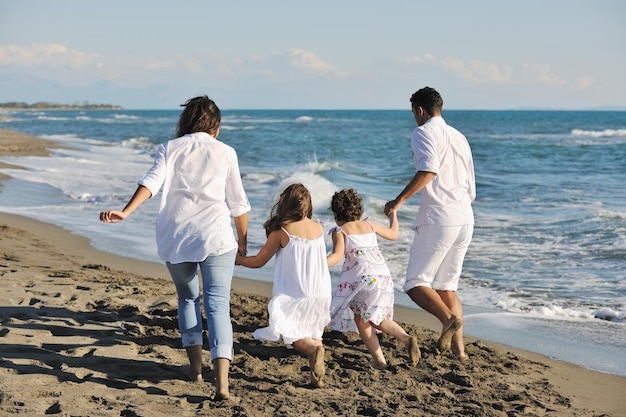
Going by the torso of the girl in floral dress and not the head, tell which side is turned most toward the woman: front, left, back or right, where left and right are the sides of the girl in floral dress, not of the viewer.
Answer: left

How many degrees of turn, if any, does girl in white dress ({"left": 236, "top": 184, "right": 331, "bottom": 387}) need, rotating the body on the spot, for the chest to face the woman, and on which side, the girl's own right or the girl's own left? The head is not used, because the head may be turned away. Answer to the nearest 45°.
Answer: approximately 135° to the girl's own left

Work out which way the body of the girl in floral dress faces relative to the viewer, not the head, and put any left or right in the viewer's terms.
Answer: facing away from the viewer and to the left of the viewer

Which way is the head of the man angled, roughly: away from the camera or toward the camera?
away from the camera

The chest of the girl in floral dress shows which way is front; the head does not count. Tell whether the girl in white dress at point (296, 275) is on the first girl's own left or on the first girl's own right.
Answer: on the first girl's own left

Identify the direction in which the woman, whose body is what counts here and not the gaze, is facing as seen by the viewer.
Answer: away from the camera

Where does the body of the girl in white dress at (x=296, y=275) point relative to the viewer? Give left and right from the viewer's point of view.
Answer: facing away from the viewer

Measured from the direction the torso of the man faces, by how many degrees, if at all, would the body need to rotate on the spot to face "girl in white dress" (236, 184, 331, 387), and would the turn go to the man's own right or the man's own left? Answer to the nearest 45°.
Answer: approximately 90° to the man's own left

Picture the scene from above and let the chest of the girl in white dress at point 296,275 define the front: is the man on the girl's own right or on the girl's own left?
on the girl's own right

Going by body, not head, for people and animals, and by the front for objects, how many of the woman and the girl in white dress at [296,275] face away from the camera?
2

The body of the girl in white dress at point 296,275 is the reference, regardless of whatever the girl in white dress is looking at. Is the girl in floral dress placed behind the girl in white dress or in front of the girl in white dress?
in front

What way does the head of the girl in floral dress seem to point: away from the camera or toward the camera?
away from the camera

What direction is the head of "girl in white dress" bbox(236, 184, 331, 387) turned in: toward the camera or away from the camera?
away from the camera
